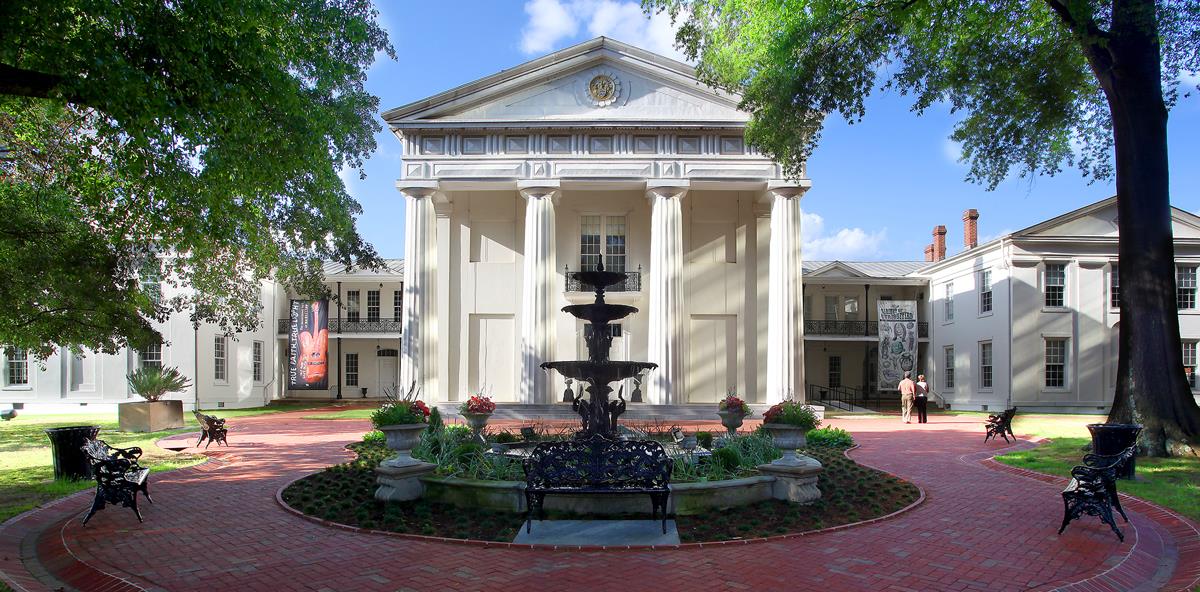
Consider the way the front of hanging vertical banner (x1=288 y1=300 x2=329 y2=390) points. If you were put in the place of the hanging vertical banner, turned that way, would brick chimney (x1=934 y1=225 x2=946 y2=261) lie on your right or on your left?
on your left

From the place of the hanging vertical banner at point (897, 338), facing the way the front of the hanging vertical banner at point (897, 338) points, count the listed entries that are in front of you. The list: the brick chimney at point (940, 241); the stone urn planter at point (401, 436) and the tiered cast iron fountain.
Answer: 2

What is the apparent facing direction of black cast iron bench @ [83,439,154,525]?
to the viewer's right

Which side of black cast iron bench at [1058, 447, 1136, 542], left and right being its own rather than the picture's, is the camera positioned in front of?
left
